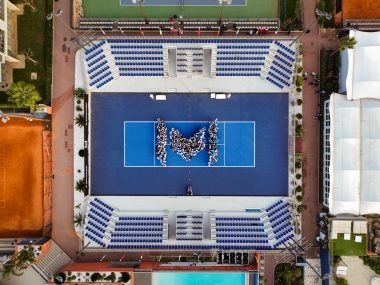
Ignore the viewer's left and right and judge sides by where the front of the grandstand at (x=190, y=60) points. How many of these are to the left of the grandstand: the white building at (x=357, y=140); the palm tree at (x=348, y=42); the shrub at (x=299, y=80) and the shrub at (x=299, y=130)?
4

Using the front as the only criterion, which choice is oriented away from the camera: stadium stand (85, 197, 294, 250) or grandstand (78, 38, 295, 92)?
the stadium stand

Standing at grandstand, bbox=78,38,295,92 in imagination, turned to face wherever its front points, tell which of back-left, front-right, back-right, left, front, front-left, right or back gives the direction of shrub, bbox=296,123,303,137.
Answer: left

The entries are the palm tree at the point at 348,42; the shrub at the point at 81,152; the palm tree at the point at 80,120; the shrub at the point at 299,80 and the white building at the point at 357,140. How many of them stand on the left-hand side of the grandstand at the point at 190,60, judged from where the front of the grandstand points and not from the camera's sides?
3

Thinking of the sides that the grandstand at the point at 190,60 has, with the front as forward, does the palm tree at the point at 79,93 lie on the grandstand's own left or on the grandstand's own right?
on the grandstand's own right

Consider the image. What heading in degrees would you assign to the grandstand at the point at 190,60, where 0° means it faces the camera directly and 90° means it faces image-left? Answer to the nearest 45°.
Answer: approximately 0°

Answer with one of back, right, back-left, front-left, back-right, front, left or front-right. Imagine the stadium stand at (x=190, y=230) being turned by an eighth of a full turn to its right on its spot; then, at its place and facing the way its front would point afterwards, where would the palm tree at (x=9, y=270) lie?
back-left

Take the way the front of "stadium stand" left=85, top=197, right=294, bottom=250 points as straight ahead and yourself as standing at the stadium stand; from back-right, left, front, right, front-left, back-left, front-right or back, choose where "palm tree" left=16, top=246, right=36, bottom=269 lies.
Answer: left

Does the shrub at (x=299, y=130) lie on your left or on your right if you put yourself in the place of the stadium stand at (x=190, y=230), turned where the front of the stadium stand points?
on your right

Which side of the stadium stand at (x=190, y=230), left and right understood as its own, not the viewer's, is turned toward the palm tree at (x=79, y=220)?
left

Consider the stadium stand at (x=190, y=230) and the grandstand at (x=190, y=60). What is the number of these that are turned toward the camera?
1

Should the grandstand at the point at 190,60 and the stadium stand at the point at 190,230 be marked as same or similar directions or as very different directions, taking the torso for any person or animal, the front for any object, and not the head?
very different directions

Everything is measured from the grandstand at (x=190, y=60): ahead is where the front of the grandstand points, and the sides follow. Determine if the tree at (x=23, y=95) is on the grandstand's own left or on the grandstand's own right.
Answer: on the grandstand's own right

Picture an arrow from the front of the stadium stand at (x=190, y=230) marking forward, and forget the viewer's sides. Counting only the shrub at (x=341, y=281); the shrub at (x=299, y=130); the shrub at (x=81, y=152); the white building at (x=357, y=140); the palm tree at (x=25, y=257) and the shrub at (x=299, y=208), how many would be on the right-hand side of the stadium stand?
4
